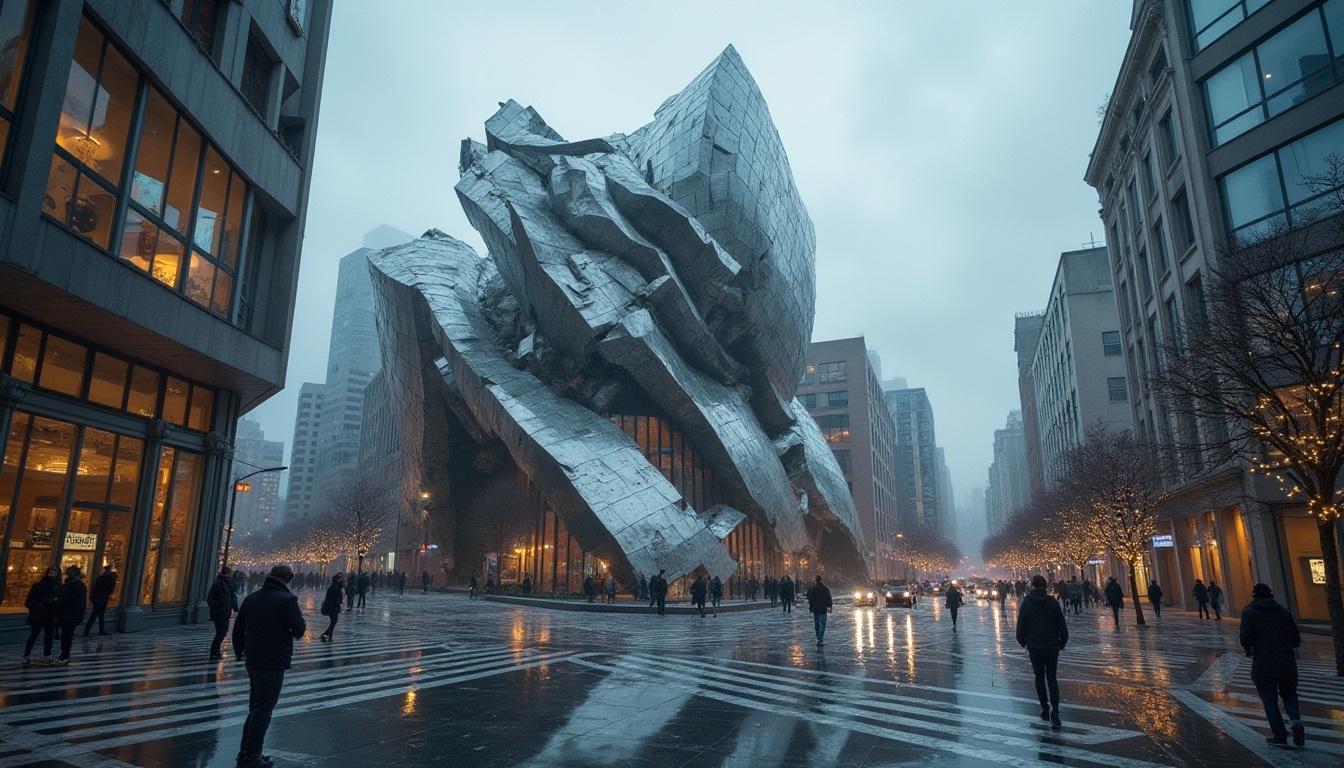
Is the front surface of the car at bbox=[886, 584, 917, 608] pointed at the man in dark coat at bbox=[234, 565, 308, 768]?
yes

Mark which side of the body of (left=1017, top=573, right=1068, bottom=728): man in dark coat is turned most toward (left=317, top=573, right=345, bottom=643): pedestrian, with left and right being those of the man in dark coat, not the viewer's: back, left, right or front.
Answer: left

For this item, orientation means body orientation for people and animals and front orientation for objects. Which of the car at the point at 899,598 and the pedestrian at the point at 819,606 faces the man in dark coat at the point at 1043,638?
the car

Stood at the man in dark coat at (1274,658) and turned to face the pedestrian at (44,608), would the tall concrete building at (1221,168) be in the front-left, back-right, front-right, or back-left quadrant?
back-right

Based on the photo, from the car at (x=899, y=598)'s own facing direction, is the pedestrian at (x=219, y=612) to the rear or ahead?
ahead

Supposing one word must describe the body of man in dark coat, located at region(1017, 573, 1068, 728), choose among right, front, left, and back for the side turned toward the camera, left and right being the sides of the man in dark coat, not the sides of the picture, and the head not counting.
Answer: back

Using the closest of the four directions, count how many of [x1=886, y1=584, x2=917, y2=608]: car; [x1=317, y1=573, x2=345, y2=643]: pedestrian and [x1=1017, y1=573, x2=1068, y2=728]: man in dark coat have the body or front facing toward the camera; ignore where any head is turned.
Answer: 1

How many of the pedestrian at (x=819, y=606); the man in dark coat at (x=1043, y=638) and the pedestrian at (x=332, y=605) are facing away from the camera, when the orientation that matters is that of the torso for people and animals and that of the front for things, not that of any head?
2

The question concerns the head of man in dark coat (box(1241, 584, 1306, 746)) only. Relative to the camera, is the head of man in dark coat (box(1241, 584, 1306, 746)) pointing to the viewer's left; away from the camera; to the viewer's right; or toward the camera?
away from the camera

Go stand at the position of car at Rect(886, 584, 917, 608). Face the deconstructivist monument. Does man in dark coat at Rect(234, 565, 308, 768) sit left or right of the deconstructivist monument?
left

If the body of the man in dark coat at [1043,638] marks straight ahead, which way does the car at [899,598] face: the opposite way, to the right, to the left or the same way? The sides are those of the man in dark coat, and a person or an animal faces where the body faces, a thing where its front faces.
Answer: the opposite way
